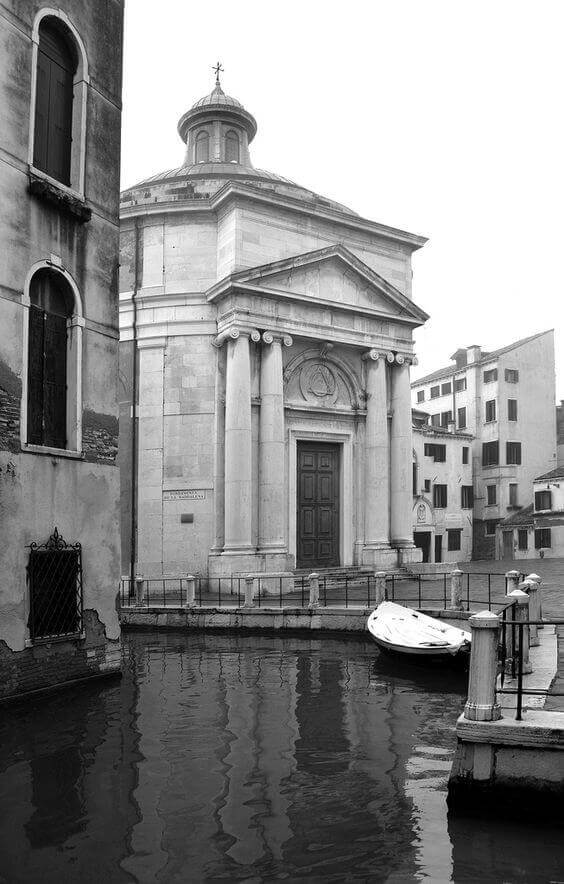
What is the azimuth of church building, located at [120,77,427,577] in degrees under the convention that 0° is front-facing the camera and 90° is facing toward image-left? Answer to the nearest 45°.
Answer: approximately 315°

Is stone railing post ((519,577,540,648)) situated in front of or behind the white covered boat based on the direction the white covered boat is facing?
behind

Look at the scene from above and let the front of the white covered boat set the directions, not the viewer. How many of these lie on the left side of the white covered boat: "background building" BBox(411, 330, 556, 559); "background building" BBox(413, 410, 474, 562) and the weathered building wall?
1

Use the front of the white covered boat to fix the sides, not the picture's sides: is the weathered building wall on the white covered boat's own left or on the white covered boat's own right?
on the white covered boat's own left

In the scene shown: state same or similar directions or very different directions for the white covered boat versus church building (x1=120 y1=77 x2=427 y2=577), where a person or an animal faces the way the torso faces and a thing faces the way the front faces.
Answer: very different directions

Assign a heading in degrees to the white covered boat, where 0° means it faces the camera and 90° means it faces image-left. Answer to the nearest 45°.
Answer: approximately 135°

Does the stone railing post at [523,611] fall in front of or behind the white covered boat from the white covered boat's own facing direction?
behind

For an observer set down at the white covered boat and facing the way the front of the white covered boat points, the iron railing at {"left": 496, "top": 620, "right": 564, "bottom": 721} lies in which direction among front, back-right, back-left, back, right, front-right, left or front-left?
back-left

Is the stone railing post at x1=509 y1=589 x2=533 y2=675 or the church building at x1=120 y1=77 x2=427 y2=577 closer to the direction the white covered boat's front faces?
the church building
